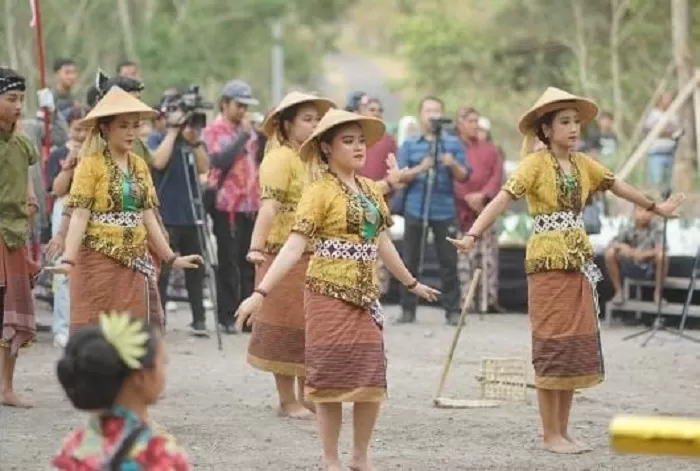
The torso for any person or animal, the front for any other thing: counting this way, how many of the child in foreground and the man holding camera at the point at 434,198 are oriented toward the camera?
1

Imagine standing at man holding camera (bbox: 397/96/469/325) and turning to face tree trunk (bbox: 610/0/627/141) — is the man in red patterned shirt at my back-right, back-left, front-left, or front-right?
back-left

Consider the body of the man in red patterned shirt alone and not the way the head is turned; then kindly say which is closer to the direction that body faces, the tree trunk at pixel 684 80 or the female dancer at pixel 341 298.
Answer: the female dancer

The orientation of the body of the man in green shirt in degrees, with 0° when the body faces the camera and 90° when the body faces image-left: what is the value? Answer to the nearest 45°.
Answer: approximately 315°

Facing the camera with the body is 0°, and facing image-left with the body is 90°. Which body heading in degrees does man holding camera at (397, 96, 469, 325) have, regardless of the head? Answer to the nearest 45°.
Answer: approximately 0°
